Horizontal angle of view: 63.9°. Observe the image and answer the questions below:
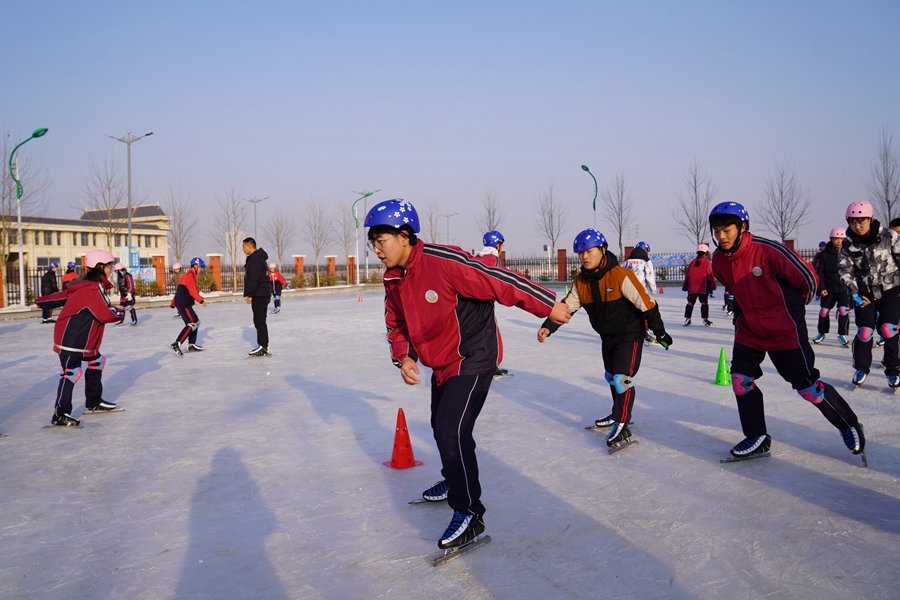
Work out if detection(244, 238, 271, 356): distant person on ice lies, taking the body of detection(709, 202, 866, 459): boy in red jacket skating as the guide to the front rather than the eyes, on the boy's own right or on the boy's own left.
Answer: on the boy's own right

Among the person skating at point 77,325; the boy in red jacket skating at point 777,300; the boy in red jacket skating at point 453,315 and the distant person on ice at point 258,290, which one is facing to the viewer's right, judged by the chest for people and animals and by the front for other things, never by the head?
the person skating

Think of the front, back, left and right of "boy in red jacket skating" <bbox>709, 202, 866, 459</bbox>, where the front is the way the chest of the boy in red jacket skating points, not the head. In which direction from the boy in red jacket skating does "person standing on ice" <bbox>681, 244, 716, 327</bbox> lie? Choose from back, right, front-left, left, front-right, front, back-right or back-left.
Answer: back-right

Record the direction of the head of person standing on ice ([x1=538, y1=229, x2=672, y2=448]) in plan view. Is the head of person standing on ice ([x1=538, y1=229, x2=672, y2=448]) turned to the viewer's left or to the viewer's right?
to the viewer's left

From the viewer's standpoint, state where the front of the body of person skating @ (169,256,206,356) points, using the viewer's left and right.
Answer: facing to the right of the viewer

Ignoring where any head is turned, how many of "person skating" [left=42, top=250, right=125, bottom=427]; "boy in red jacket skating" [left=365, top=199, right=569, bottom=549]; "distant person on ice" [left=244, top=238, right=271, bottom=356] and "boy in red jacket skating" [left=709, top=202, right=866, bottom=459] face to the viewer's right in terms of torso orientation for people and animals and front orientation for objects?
1

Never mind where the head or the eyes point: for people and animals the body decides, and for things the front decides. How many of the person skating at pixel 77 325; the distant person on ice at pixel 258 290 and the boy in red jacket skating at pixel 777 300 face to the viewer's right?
1

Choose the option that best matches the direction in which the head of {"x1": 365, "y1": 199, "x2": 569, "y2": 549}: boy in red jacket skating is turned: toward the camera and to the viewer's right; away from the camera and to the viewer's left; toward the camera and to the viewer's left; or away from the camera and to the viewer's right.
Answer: toward the camera and to the viewer's left

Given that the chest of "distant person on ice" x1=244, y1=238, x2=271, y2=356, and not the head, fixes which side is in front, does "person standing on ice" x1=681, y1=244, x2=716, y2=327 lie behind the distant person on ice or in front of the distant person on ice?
behind

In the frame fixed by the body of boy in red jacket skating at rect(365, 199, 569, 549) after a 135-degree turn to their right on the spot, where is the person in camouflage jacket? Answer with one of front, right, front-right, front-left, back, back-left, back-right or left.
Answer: front-right

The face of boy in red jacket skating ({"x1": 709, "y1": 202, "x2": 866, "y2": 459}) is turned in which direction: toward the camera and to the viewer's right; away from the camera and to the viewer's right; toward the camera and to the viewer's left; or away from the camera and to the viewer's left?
toward the camera and to the viewer's left
